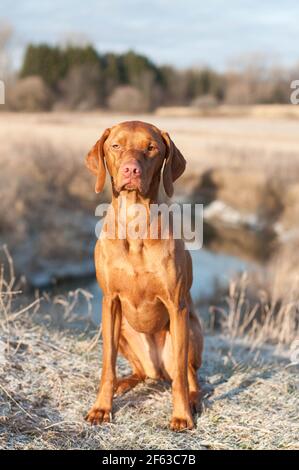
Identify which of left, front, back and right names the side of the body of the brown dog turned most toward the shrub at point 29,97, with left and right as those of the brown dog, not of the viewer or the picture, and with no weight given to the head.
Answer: back

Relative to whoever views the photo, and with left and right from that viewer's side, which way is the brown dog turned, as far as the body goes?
facing the viewer

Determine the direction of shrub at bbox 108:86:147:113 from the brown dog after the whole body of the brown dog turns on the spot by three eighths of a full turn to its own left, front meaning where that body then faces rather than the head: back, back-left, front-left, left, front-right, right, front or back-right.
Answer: front-left
